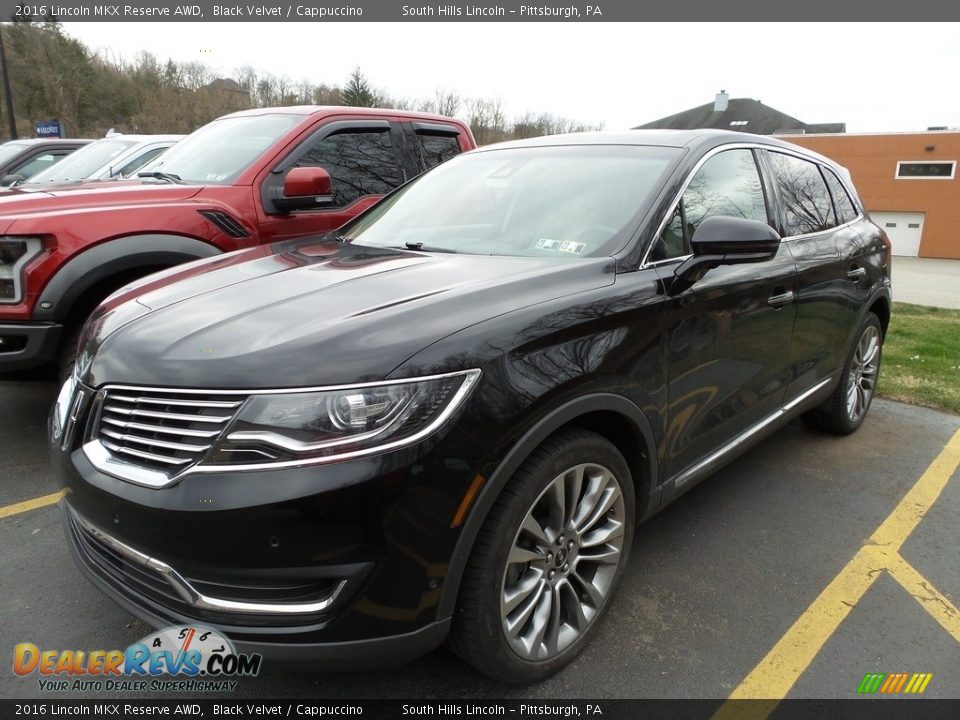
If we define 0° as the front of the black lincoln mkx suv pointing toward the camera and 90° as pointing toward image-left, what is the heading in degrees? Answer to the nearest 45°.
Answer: approximately 45°

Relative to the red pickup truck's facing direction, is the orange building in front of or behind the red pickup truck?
behind

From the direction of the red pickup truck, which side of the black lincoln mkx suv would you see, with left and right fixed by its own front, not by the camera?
right

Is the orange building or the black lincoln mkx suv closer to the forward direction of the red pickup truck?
the black lincoln mkx suv

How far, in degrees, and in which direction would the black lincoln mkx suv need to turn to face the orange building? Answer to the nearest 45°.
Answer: approximately 180°
